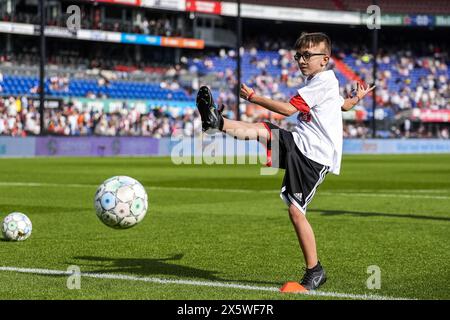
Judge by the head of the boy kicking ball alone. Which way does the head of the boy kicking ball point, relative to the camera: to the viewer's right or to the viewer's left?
to the viewer's left

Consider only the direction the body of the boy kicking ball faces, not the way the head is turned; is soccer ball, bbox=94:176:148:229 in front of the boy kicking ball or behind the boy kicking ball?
in front

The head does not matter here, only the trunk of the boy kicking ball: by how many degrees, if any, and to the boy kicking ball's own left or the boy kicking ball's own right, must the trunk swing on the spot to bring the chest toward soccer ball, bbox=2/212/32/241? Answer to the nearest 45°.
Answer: approximately 45° to the boy kicking ball's own right

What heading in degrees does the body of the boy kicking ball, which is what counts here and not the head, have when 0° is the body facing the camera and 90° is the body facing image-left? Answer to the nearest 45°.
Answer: approximately 90°
